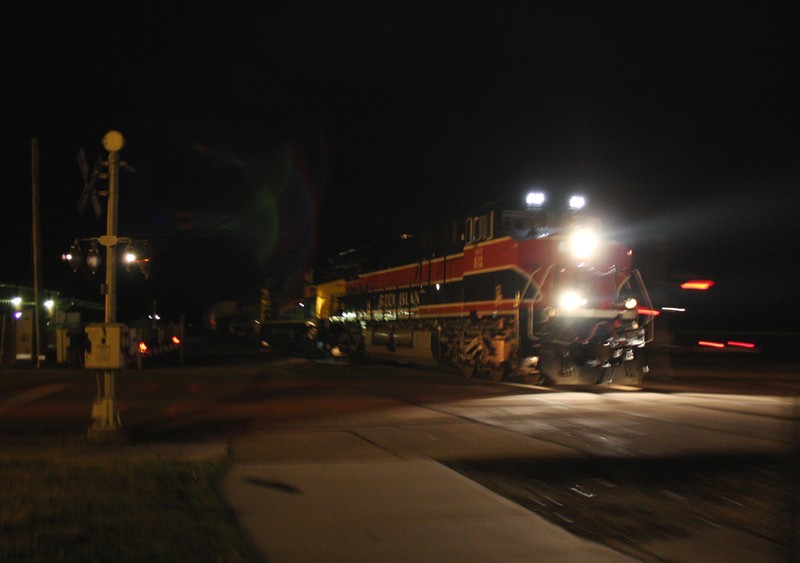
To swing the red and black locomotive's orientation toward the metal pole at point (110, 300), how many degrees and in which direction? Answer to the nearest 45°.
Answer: approximately 90° to its right

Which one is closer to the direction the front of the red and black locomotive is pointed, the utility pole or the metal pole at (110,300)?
the metal pole

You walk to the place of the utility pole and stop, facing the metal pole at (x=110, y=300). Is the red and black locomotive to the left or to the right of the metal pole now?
left

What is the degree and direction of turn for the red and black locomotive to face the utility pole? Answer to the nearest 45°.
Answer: approximately 180°

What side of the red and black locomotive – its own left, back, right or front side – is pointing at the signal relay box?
right

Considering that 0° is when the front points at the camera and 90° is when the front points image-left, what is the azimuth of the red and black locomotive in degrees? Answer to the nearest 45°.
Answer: approximately 315°
